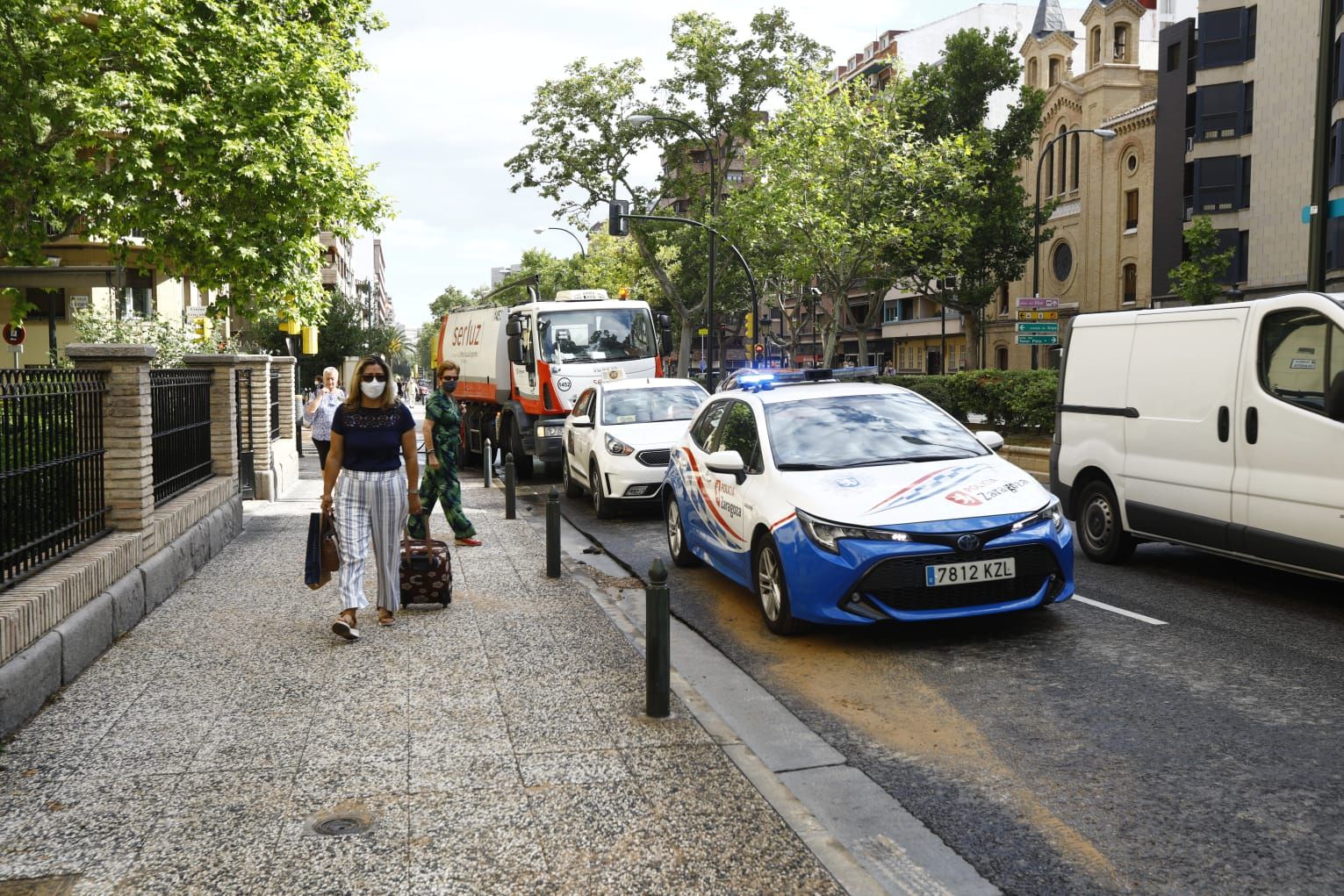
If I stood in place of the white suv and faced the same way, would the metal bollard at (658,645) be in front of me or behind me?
in front

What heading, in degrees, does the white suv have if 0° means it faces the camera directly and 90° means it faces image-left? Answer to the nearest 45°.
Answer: approximately 315°

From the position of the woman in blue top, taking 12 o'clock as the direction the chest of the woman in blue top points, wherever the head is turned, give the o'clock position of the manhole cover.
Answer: The manhole cover is roughly at 12 o'clock from the woman in blue top.

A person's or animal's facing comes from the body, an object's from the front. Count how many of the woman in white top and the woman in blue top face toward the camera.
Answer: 2

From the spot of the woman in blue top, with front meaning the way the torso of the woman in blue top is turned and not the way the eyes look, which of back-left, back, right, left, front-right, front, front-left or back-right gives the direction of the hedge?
back-left

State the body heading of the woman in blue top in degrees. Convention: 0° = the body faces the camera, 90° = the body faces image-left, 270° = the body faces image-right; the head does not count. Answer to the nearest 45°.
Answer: approximately 0°

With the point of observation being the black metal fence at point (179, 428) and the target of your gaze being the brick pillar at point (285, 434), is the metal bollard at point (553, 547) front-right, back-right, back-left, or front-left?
back-right

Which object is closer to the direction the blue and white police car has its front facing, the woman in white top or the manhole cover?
the manhole cover
